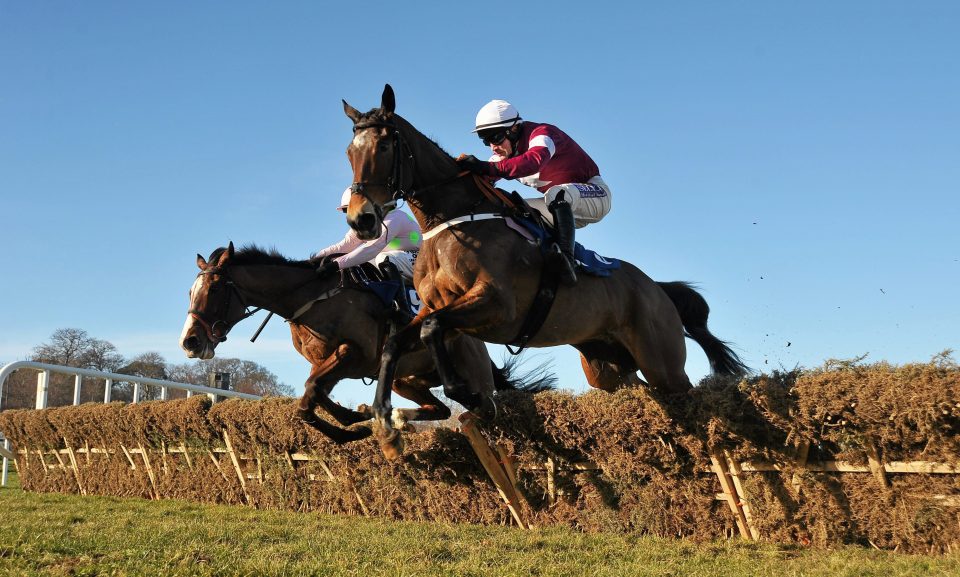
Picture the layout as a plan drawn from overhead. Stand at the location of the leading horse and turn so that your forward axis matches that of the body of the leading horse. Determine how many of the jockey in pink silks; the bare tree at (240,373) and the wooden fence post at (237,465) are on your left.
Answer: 0

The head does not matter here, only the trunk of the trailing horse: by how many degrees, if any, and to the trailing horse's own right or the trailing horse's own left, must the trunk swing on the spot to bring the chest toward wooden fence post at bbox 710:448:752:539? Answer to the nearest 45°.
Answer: approximately 90° to the trailing horse's own left

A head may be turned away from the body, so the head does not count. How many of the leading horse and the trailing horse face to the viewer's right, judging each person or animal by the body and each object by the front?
0

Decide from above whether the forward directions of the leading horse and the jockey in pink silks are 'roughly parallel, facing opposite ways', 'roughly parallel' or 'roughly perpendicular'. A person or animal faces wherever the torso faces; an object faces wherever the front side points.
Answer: roughly parallel

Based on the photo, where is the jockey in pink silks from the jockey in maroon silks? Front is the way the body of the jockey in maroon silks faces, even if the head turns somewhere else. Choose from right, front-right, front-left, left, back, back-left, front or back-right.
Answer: right

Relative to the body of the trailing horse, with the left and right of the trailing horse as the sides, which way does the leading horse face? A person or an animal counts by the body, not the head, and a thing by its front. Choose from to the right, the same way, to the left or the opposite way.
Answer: the same way

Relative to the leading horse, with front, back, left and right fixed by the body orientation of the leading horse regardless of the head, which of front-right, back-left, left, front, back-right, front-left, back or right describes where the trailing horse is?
right

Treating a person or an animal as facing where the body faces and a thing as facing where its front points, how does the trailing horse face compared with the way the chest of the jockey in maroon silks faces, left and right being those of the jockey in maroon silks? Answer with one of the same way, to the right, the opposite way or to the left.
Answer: the same way

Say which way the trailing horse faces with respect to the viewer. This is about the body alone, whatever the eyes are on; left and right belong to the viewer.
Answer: facing the viewer and to the left of the viewer
